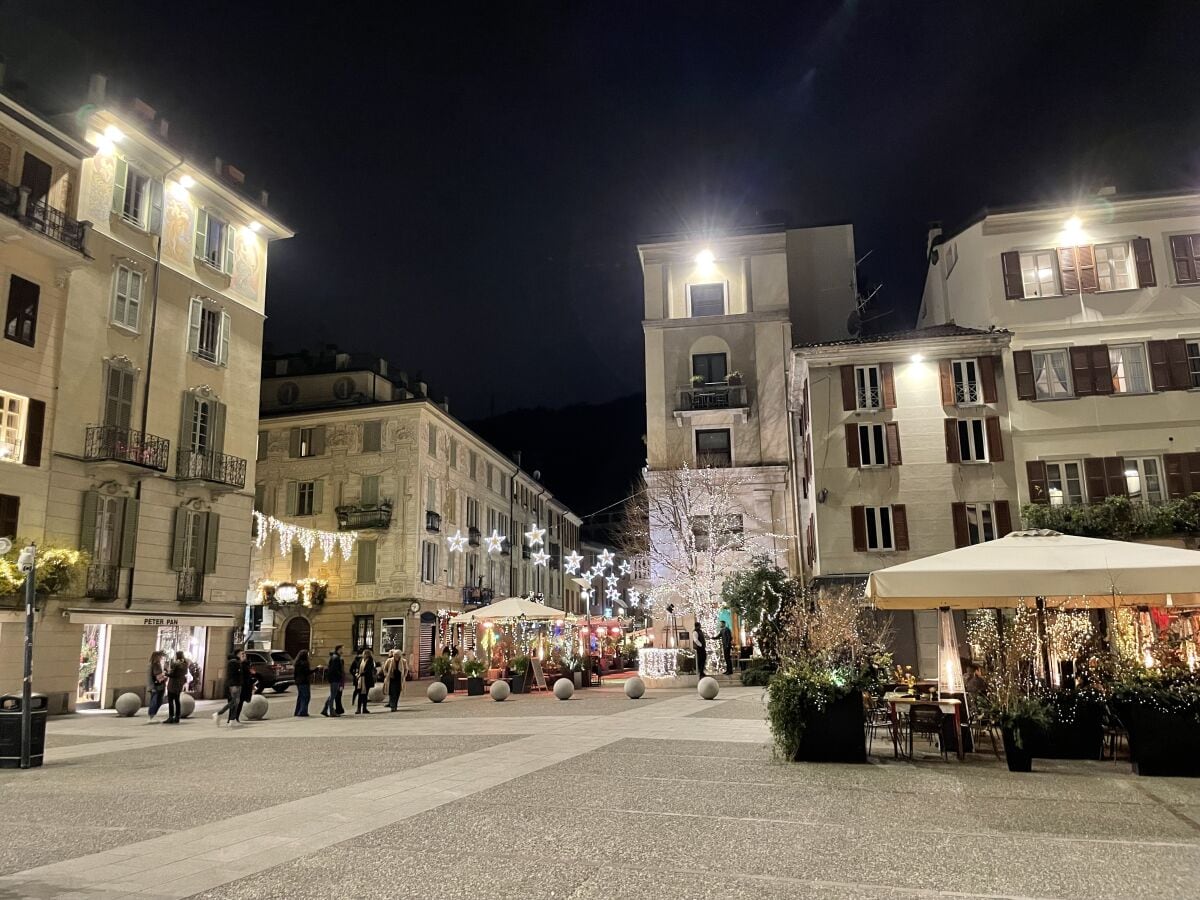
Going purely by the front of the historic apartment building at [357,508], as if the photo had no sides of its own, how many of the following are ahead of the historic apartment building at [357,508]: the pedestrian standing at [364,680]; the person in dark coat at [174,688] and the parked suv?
3

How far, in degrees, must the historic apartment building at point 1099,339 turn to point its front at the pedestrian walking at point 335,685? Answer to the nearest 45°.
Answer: approximately 45° to its right

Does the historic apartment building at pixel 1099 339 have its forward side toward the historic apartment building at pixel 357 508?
no

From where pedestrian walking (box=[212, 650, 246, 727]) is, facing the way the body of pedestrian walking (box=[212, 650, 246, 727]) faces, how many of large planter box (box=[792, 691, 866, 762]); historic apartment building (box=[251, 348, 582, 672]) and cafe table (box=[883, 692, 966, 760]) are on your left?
1

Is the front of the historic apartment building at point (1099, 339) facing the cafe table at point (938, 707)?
yes

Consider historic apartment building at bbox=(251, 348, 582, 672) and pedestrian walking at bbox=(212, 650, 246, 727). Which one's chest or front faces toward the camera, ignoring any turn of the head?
the historic apartment building

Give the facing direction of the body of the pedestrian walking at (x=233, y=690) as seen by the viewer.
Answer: to the viewer's right

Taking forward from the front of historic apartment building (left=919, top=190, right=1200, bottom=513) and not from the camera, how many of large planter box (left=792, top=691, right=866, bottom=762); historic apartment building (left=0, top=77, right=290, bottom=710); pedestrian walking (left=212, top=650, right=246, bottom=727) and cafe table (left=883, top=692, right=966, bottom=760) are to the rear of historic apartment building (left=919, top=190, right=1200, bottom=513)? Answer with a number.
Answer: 0

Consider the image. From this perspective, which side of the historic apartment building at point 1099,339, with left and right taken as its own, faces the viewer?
front

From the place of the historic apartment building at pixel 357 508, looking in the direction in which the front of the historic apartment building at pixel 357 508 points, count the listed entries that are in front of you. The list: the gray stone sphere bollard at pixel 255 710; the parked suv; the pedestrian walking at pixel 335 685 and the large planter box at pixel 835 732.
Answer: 4

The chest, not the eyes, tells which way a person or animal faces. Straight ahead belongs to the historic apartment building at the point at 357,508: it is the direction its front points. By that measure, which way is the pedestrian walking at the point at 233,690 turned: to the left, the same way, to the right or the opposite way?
to the left

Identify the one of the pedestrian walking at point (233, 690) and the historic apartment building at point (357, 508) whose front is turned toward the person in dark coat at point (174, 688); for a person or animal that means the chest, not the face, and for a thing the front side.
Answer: the historic apartment building

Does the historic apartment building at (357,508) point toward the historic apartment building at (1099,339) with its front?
no

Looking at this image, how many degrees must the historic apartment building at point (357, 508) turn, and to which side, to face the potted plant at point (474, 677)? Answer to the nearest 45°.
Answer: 0° — it already faces it

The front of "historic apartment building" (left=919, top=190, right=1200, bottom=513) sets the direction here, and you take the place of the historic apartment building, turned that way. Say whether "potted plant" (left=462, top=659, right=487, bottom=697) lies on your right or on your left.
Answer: on your right
